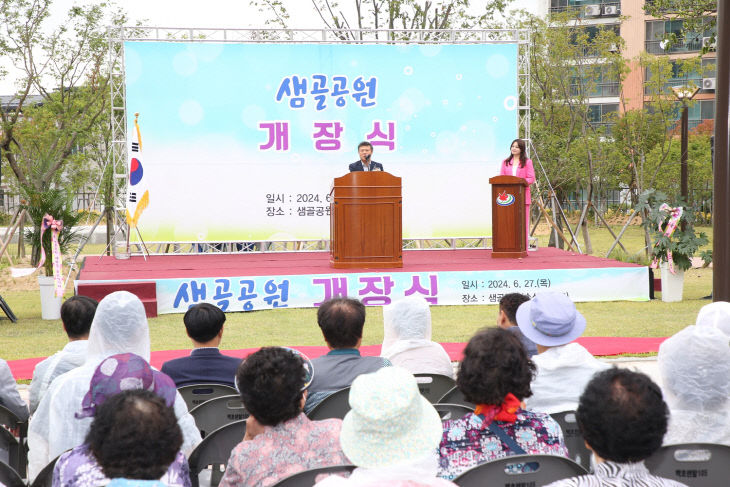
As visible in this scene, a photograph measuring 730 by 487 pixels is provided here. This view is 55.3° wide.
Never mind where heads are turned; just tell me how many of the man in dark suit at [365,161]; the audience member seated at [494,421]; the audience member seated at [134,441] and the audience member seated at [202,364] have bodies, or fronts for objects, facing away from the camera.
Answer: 3

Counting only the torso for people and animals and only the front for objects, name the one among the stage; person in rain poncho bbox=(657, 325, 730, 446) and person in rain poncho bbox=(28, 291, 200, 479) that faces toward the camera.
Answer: the stage

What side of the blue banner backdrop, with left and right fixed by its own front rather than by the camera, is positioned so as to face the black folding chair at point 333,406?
front

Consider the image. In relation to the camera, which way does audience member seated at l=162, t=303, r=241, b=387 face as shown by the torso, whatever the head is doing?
away from the camera

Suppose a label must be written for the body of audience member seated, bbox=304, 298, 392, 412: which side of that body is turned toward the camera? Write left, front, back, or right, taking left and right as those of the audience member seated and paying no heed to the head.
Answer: back

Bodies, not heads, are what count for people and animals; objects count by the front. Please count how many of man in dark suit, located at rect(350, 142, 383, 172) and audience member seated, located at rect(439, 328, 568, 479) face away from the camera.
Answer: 1

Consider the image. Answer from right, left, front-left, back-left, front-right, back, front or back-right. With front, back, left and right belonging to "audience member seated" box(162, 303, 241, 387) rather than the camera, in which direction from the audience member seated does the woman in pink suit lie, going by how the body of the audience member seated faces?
front-right

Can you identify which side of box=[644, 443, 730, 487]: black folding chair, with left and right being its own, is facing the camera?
back

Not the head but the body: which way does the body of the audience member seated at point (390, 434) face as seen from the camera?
away from the camera

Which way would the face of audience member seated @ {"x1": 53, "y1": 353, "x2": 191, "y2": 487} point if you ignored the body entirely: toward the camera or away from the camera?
away from the camera

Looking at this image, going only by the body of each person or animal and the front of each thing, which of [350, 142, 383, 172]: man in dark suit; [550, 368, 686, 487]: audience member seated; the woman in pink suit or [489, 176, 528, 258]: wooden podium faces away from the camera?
the audience member seated

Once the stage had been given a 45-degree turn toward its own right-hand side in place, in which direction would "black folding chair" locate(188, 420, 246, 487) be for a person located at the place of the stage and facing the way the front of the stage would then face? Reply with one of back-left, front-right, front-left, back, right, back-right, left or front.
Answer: front-left

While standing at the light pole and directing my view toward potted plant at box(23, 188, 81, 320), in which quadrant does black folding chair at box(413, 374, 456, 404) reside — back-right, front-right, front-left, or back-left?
front-left

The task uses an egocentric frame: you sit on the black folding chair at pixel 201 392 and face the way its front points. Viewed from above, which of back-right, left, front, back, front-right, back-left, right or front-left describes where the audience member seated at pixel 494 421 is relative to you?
back-right

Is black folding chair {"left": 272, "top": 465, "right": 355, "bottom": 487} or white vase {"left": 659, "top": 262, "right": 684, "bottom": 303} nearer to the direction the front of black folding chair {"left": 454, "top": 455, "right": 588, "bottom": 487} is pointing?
the white vase

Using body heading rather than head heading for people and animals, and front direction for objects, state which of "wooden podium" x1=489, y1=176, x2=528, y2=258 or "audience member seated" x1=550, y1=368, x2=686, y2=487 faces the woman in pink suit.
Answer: the audience member seated

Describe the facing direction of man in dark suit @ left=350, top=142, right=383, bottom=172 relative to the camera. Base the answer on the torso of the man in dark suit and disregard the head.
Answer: toward the camera

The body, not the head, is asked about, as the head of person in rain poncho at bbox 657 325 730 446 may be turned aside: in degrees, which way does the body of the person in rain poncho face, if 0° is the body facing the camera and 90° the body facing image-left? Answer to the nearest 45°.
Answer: approximately 180°

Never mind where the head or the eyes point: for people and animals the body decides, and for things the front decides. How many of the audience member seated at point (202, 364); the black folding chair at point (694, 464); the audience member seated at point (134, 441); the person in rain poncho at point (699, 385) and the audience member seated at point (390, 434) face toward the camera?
0

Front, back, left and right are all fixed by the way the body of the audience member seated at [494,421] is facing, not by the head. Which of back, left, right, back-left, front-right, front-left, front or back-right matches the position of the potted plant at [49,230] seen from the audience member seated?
front-left

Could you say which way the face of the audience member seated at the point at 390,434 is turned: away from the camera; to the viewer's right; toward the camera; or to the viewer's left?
away from the camera

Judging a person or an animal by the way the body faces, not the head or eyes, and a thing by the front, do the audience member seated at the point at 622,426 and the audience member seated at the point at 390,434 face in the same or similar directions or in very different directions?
same or similar directions

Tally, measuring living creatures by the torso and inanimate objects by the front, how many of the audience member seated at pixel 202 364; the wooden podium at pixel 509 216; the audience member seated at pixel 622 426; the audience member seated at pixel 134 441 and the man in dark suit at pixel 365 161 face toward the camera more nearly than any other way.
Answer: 2

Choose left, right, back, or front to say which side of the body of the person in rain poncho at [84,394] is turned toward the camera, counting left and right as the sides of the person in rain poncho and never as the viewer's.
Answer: back

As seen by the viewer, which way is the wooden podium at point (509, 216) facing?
toward the camera

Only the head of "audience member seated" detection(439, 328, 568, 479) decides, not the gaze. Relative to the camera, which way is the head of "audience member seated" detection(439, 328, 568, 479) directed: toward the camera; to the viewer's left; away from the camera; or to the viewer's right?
away from the camera

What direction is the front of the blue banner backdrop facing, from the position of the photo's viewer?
facing the viewer

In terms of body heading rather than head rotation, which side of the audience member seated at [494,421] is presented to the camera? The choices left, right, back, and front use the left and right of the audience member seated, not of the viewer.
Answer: back
